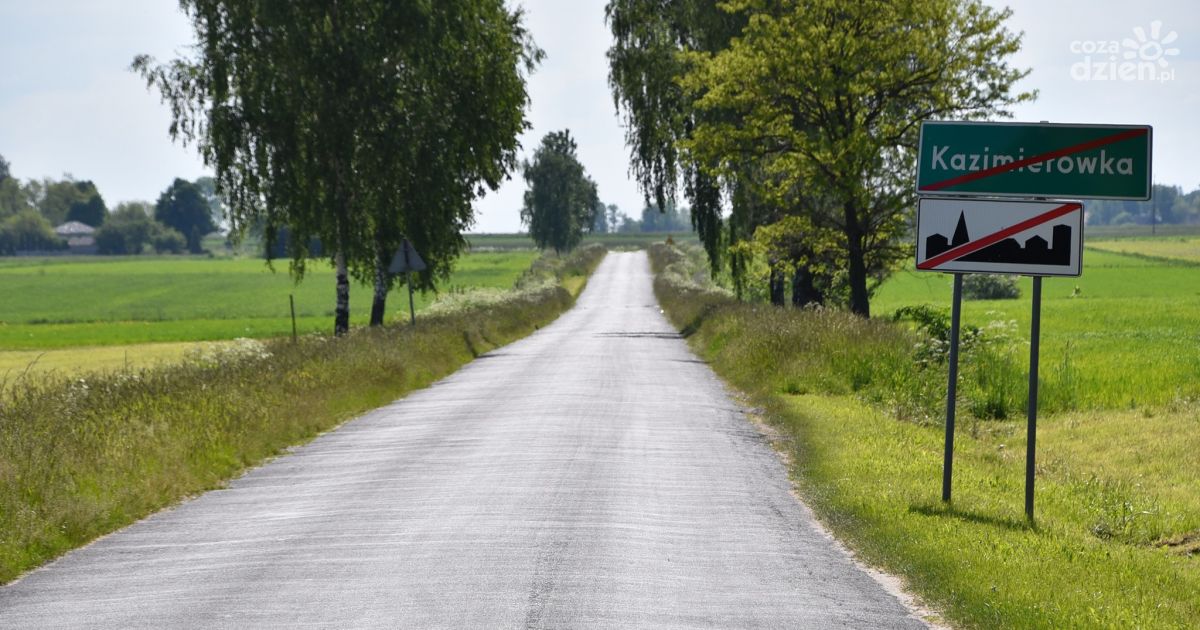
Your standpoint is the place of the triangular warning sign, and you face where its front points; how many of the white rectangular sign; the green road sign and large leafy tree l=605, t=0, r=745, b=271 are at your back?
2

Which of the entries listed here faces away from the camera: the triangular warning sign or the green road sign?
the triangular warning sign

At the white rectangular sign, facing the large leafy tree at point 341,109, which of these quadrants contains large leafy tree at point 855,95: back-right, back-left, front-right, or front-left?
front-right

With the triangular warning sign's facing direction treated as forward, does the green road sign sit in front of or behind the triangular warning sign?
behind

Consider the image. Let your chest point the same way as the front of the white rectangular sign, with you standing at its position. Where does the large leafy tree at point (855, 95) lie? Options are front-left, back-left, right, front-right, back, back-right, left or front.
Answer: back

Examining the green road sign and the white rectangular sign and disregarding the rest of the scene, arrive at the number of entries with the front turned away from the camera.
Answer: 0

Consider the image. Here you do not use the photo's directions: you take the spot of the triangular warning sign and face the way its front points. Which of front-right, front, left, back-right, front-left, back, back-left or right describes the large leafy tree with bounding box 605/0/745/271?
front-right

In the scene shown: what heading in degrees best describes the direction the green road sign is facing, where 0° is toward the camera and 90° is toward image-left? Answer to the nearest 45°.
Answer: approximately 0°

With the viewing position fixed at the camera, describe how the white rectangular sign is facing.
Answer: facing the viewer

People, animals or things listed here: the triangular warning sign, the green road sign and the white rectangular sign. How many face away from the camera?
1

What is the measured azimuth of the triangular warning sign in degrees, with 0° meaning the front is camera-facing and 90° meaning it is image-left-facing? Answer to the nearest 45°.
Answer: approximately 180°

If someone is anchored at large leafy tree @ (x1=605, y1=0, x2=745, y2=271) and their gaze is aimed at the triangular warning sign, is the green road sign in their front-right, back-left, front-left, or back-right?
front-left

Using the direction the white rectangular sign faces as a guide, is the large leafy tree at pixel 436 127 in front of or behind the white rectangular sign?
behind

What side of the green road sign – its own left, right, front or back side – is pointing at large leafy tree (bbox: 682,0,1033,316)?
back

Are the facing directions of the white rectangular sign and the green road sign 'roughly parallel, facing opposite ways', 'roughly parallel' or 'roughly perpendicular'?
roughly parallel
